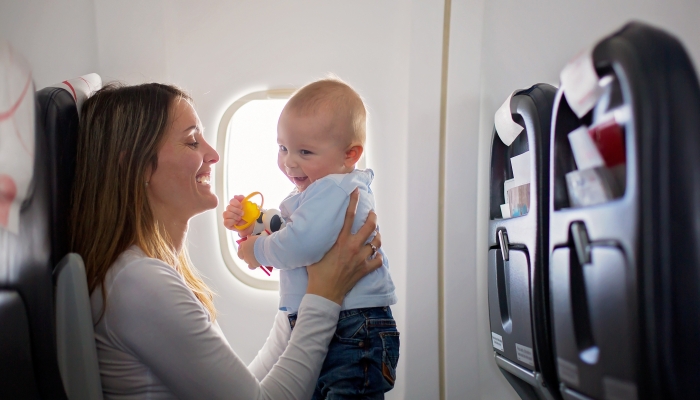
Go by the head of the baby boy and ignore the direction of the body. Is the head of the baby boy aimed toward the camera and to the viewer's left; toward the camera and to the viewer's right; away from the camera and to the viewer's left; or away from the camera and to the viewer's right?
toward the camera and to the viewer's left

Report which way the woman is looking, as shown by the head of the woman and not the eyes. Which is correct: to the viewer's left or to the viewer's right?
to the viewer's right

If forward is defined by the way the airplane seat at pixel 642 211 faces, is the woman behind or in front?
behind

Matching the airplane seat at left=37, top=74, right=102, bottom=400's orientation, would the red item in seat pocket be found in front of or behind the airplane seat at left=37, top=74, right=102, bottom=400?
in front

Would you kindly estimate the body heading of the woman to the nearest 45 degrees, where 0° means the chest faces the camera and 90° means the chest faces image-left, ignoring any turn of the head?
approximately 270°

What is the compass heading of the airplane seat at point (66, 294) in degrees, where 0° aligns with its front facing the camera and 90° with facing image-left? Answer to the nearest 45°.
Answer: approximately 315°

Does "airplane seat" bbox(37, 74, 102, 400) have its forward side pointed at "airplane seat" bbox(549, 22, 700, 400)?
yes

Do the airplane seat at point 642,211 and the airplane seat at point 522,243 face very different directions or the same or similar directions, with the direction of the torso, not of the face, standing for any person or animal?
same or similar directions

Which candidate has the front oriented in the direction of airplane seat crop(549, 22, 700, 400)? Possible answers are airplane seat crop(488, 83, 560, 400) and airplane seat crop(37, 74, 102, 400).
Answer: airplane seat crop(37, 74, 102, 400)

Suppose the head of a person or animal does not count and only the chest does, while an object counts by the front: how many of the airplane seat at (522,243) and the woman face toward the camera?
0

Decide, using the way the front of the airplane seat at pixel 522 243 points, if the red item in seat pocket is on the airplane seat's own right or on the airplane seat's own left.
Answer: on the airplane seat's own right

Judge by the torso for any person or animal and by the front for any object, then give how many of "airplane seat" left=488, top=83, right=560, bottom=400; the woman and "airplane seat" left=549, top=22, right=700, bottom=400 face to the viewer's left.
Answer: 0

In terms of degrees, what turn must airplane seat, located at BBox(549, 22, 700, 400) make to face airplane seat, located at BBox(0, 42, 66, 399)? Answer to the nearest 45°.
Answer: approximately 180°

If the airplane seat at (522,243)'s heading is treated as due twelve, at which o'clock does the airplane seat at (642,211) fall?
the airplane seat at (642,211) is roughly at 4 o'clock from the airplane seat at (522,243).
